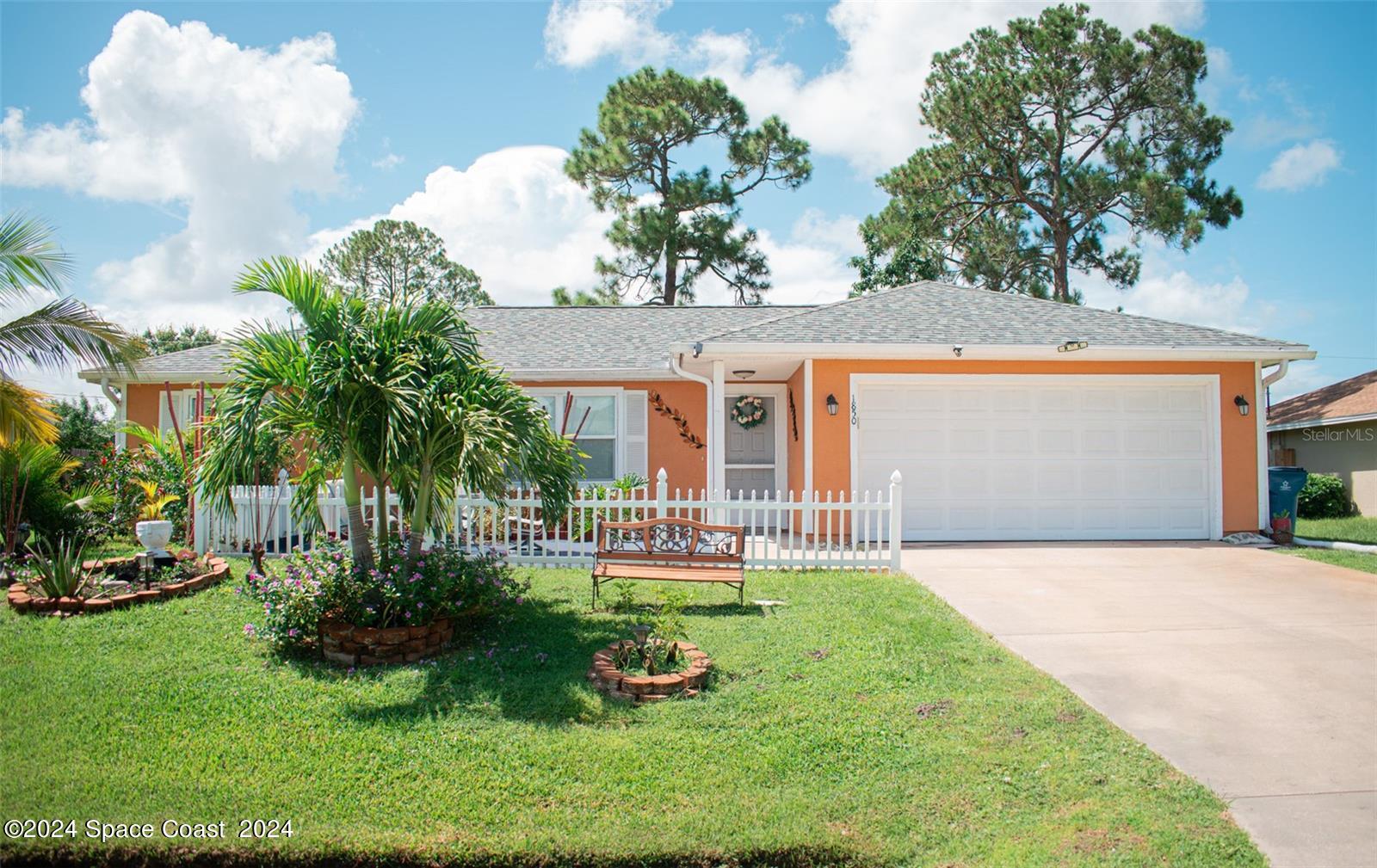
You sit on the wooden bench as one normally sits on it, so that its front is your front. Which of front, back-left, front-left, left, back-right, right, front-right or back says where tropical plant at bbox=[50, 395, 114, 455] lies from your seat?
back-right

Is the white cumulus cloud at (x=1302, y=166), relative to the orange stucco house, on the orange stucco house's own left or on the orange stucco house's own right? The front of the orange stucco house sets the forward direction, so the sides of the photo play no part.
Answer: on the orange stucco house's own left

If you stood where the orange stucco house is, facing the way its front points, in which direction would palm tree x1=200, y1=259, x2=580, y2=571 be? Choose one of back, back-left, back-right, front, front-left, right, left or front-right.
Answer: front-right

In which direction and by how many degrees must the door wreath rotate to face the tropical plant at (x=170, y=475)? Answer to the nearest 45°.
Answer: approximately 45° to its right

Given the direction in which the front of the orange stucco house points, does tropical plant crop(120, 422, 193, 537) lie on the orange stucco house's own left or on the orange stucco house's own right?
on the orange stucco house's own right

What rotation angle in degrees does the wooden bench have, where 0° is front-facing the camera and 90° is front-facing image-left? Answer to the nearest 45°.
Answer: approximately 0°
